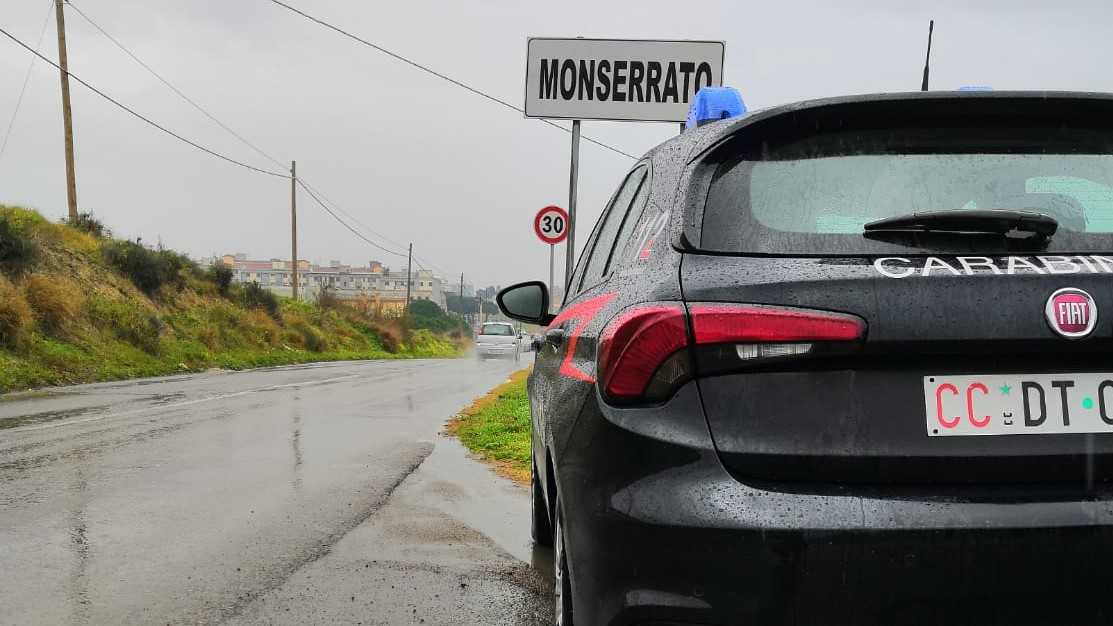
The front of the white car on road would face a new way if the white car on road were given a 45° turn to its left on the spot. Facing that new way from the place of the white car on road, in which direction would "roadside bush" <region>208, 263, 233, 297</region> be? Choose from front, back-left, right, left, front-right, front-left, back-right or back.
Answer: front-left

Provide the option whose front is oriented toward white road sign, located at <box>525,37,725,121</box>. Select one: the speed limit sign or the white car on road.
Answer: the speed limit sign

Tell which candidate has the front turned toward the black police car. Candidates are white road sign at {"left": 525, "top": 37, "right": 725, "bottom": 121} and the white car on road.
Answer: the white road sign

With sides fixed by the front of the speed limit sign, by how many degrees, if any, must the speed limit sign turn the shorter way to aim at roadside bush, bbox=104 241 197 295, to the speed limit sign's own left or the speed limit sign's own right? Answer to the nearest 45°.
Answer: approximately 135° to the speed limit sign's own right

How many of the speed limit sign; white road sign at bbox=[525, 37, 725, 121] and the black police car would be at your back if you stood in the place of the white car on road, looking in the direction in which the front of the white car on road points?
3

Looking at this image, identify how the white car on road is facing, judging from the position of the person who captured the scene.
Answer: facing away from the viewer

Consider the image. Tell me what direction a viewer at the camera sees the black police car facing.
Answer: facing away from the viewer

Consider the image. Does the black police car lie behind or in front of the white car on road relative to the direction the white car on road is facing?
behind

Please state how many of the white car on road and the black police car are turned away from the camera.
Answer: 2

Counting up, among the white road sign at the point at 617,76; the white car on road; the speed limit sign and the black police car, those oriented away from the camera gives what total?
2

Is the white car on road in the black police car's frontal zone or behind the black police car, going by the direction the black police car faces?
frontal zone

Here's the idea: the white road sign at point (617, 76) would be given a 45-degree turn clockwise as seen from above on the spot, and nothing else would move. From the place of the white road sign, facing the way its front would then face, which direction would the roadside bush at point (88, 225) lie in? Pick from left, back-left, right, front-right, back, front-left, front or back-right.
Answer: right

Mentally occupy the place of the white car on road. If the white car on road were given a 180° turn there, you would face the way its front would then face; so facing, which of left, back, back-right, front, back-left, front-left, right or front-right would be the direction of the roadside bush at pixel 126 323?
front-right
